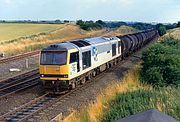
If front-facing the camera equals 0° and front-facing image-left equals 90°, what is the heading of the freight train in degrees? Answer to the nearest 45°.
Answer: approximately 45°

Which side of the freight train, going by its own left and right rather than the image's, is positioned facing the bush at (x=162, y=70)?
left

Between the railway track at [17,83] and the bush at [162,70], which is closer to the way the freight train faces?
the railway track

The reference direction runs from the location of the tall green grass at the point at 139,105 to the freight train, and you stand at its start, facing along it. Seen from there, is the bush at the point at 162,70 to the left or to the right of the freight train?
right

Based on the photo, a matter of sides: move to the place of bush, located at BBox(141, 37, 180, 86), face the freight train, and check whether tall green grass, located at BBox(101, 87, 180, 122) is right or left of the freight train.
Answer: left
